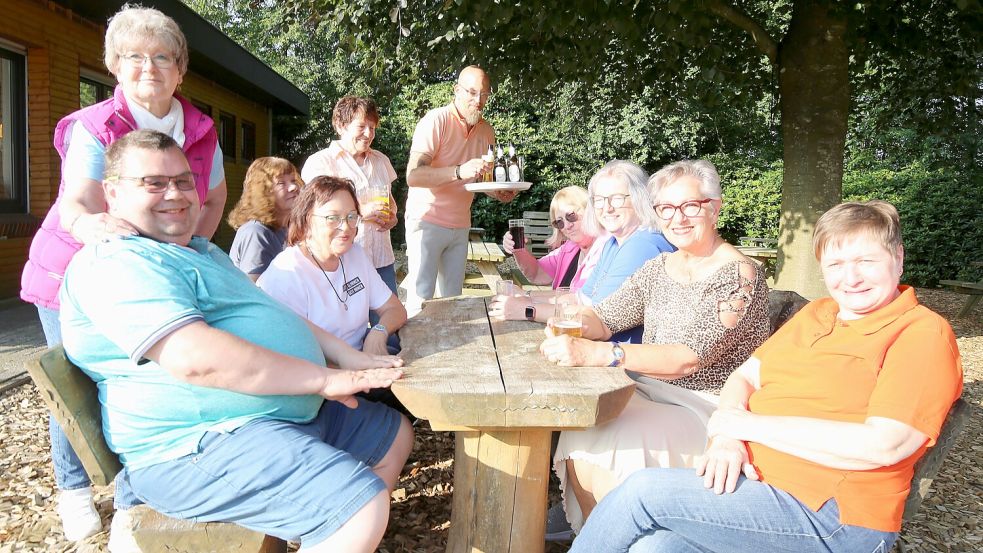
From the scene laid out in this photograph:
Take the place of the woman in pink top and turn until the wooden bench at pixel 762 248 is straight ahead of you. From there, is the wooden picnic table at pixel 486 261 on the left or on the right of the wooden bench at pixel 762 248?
left

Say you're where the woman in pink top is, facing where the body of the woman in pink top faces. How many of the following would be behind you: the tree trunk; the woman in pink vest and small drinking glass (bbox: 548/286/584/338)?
1

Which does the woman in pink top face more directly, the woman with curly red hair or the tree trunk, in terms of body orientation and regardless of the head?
the woman with curly red hair

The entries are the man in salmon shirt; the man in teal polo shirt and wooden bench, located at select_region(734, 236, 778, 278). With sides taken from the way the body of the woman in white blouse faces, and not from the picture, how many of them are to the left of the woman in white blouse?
2

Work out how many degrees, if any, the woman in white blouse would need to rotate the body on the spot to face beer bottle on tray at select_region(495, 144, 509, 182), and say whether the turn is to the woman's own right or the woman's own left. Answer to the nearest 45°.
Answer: approximately 45° to the woman's own left
